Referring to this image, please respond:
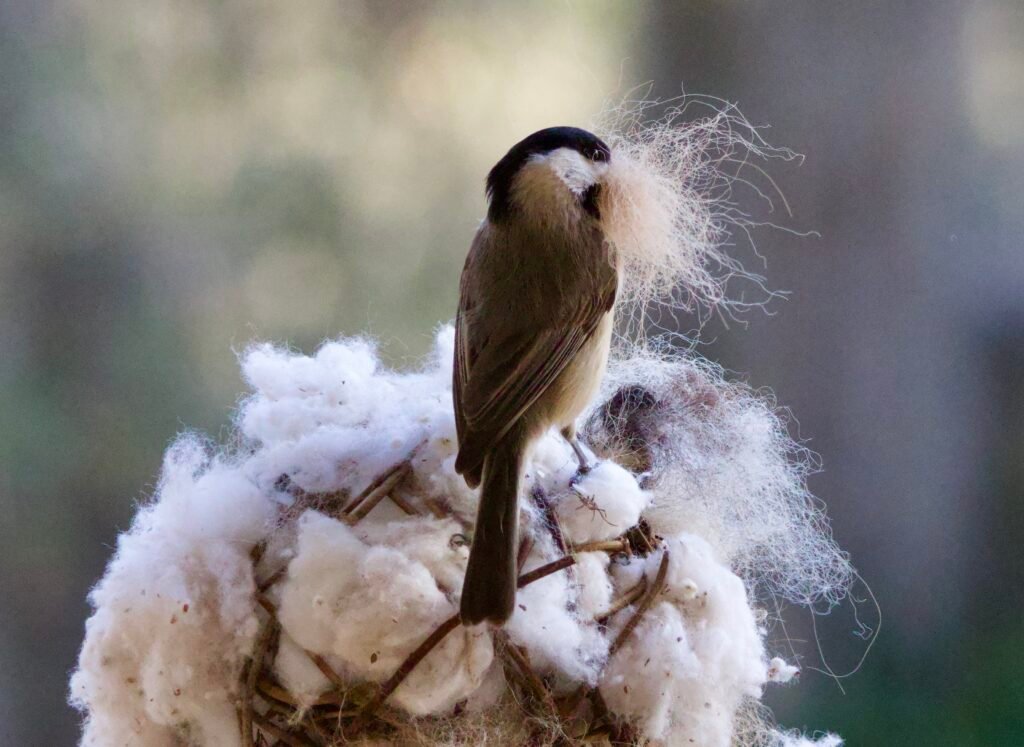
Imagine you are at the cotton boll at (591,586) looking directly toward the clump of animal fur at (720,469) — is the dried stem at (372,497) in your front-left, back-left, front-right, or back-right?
back-left

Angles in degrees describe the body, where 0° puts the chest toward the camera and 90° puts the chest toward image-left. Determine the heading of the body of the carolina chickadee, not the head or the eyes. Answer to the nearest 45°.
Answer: approximately 225°
